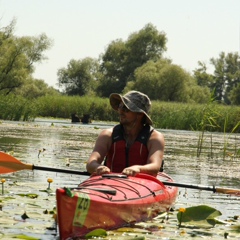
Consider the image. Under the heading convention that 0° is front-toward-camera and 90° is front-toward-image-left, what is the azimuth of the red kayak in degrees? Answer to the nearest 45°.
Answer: approximately 45°

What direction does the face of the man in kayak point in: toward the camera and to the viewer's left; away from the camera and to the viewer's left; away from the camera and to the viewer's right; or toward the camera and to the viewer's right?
toward the camera and to the viewer's left

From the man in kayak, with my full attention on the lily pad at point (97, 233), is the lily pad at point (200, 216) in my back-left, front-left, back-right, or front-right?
front-left

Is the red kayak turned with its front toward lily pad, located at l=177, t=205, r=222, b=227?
no
